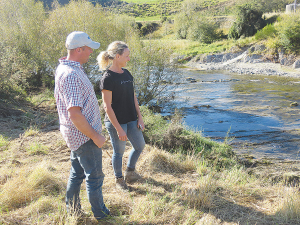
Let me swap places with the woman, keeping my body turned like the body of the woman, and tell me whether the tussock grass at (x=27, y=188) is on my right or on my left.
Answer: on my right

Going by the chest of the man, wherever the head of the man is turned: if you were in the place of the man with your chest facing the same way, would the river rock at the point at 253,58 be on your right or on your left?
on your left

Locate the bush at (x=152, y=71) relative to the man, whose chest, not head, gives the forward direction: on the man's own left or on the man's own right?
on the man's own left

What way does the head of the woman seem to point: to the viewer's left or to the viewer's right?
to the viewer's right

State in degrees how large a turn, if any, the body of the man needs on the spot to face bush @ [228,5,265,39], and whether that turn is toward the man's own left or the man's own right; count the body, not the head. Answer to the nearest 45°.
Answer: approximately 45° to the man's own left

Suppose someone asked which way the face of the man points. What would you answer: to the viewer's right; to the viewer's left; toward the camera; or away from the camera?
to the viewer's right

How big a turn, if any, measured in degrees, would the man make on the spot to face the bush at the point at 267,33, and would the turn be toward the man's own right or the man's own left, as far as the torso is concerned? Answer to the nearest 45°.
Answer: approximately 45° to the man's own left

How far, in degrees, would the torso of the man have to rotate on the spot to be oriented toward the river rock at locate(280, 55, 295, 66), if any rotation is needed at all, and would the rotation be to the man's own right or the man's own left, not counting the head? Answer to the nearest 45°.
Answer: approximately 45° to the man's own left

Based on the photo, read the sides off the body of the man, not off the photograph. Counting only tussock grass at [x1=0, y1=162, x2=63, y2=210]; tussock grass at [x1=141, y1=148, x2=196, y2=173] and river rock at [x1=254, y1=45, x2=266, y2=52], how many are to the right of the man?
0

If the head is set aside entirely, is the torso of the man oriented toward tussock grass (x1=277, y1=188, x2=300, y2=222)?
yes

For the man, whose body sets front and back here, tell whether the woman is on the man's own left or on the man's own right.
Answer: on the man's own left

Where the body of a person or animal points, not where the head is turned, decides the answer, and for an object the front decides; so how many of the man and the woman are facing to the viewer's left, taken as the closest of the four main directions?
0

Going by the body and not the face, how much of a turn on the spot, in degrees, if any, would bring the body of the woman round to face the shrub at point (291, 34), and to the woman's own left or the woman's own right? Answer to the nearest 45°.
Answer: approximately 90° to the woman's own left

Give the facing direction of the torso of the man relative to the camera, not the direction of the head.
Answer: to the viewer's right

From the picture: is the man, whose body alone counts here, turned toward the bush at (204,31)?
no

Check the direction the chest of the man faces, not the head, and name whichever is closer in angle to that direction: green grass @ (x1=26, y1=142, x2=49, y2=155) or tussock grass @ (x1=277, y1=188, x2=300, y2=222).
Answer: the tussock grass

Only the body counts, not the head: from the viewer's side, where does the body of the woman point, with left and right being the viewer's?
facing the viewer and to the right of the viewer
